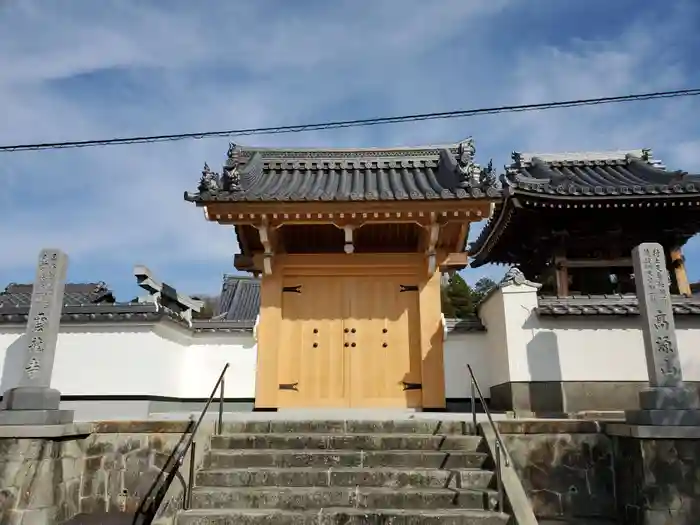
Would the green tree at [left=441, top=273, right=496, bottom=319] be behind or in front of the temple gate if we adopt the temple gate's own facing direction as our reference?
behind

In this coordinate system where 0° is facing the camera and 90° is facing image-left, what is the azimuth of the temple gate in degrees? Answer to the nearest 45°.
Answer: approximately 0°
